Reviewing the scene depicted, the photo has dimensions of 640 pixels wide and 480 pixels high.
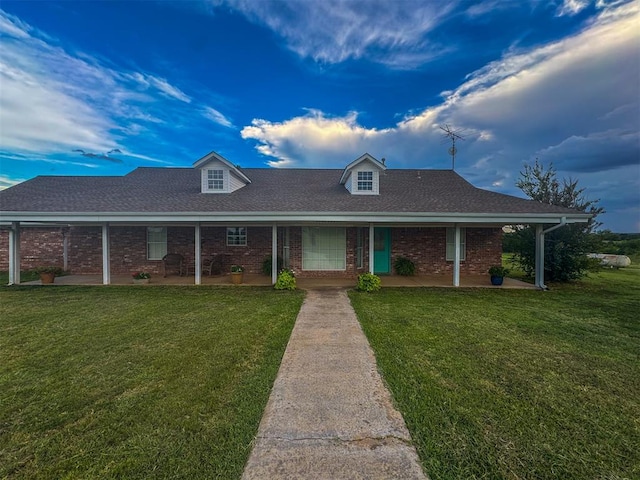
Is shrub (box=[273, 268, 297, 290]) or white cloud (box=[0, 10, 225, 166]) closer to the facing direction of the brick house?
the shrub

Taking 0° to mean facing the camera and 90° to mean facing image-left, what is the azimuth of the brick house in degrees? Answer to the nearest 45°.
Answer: approximately 0°

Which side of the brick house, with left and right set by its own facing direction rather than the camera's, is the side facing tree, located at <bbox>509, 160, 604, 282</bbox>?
left

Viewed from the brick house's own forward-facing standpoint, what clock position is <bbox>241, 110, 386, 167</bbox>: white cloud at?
The white cloud is roughly at 7 o'clock from the brick house.

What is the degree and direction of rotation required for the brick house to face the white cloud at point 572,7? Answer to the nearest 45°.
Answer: approximately 90° to its left

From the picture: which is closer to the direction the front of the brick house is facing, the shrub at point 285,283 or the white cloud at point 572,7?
the shrub

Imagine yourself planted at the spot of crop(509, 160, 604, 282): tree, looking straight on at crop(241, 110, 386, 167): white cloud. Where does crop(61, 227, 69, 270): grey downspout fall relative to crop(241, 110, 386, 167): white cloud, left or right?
left

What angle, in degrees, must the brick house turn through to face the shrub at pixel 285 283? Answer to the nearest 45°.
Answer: approximately 45° to its left
